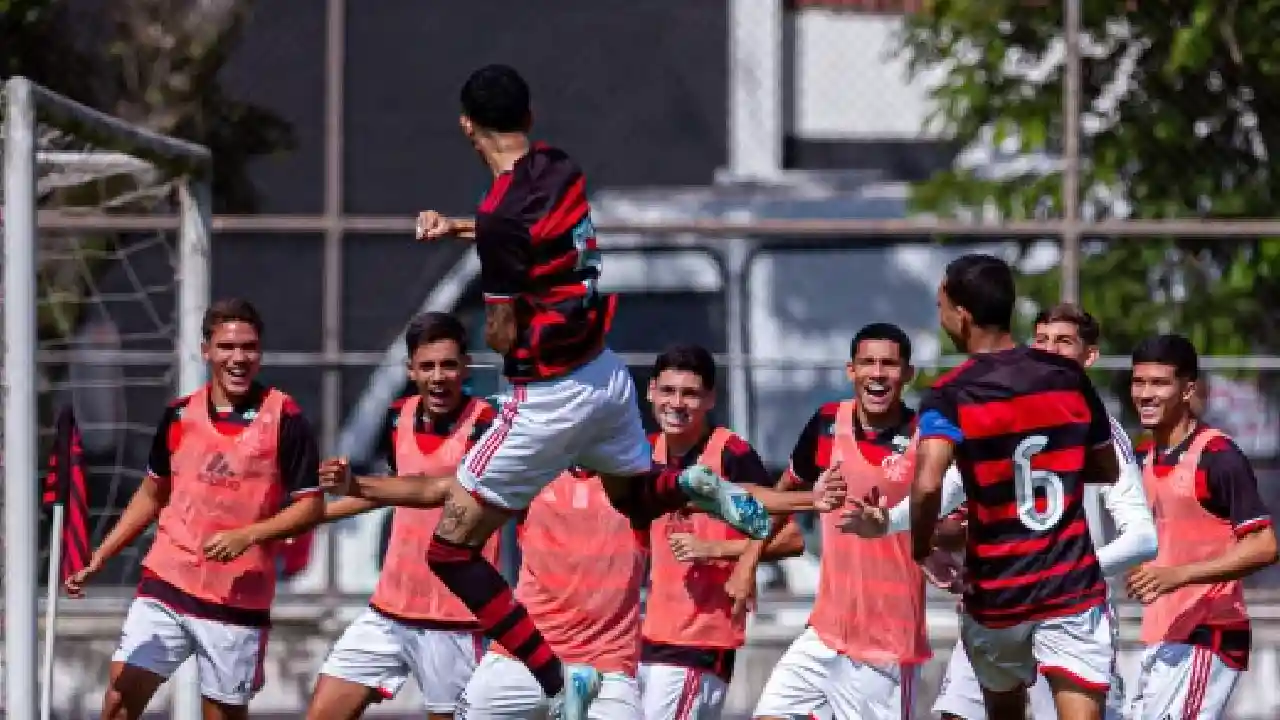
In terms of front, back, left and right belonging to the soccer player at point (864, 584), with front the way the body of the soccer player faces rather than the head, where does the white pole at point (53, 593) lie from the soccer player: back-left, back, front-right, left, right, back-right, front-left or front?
right

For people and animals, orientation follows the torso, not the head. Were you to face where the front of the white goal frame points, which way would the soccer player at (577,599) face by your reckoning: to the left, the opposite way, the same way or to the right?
to the right

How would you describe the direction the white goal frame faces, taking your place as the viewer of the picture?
facing to the right of the viewer

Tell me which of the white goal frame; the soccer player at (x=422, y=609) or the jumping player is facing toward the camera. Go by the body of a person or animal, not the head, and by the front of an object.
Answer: the soccer player

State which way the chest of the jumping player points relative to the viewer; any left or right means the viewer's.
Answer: facing away from the viewer and to the left of the viewer

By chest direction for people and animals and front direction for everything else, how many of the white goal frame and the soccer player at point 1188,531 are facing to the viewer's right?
1

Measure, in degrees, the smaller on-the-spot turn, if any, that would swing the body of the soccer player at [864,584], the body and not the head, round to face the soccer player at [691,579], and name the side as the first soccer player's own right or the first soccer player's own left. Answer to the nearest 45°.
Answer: approximately 90° to the first soccer player's own right

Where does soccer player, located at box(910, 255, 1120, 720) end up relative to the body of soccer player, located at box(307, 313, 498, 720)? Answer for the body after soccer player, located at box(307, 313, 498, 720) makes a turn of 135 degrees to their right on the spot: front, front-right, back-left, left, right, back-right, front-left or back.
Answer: back

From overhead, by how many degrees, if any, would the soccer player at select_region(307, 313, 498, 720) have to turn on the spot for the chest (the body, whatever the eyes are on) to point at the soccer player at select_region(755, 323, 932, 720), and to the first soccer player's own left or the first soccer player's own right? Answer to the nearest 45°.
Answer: approximately 90° to the first soccer player's own left
